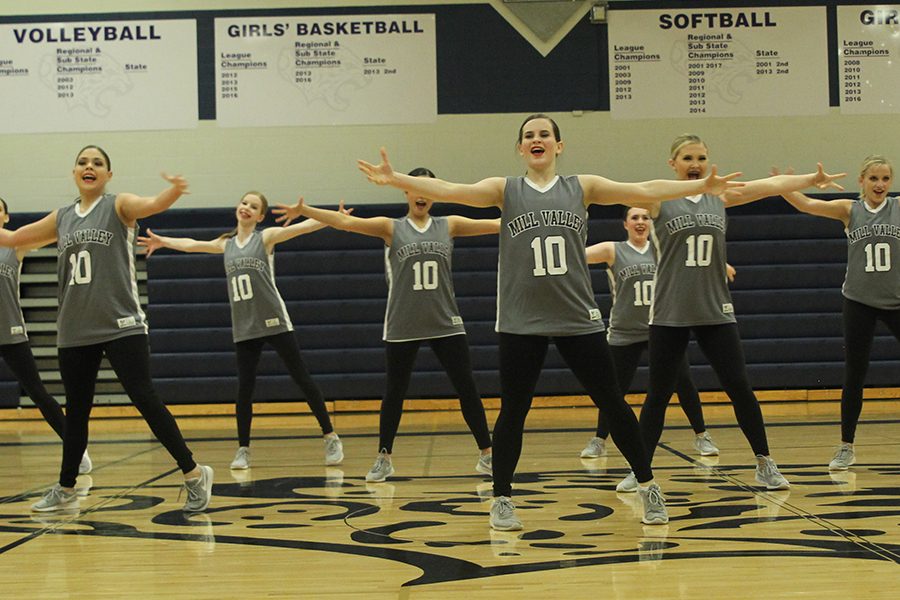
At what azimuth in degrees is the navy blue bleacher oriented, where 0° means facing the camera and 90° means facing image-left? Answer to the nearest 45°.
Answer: approximately 0°
